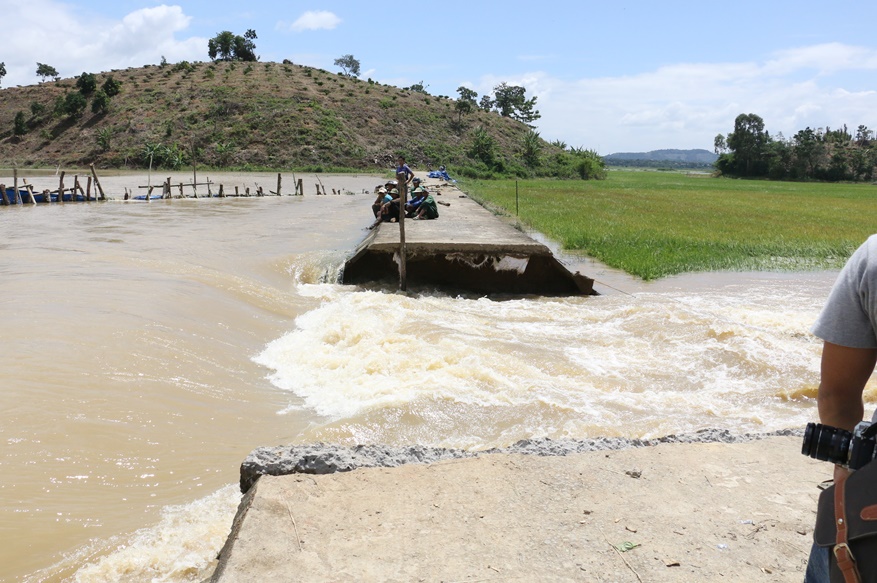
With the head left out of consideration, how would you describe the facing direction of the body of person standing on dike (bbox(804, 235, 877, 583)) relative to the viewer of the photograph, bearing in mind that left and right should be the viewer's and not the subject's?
facing away from the viewer

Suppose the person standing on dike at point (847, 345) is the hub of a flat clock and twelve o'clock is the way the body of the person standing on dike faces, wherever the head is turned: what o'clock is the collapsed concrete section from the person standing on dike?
The collapsed concrete section is roughly at 11 o'clock from the person standing on dike.

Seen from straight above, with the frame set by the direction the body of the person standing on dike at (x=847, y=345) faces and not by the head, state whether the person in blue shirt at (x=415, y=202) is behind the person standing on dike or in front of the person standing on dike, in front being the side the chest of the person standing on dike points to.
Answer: in front
